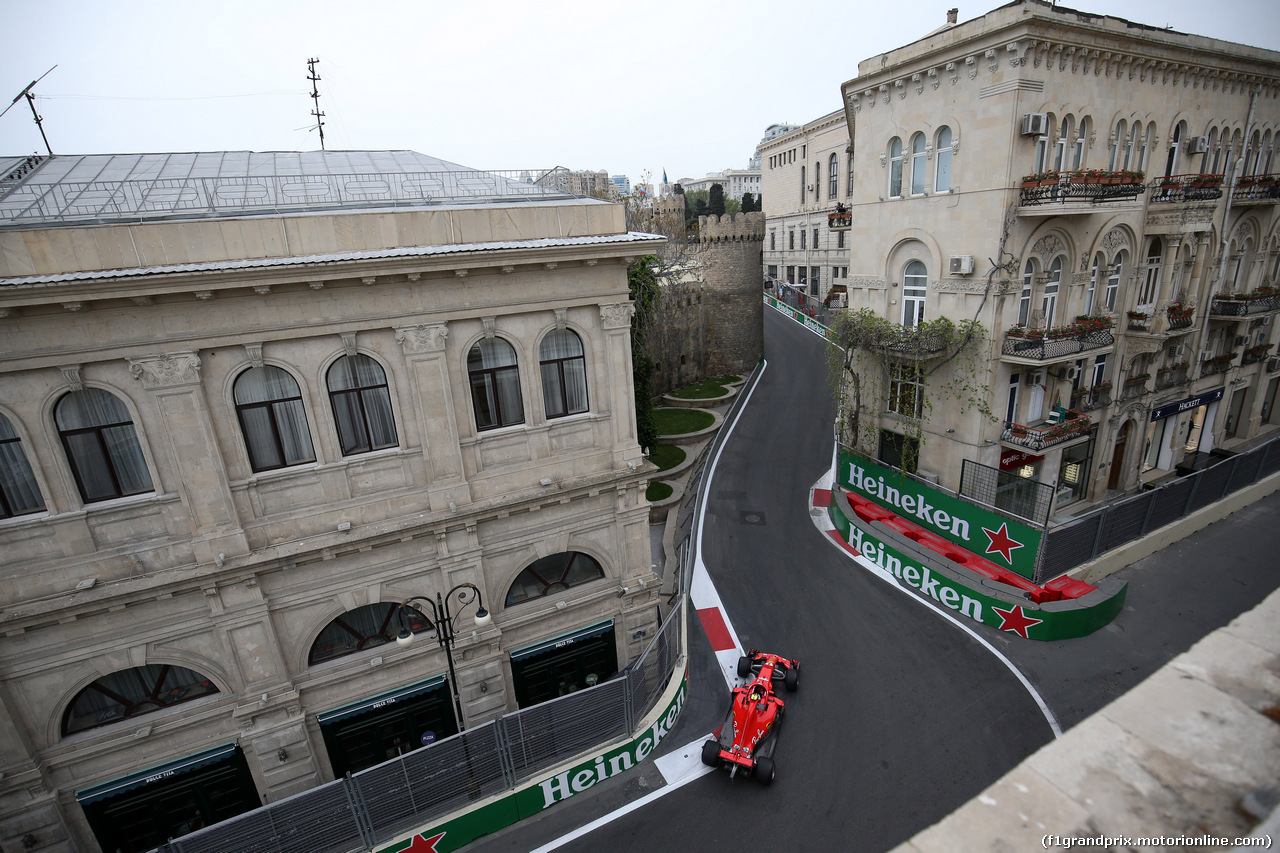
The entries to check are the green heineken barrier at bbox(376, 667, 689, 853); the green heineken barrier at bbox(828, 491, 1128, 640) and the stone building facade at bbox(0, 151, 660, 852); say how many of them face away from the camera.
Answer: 0

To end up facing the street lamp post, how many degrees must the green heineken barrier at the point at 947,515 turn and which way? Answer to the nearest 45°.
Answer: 0° — it already faces it

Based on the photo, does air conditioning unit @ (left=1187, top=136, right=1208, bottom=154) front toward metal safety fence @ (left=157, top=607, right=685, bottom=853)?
no

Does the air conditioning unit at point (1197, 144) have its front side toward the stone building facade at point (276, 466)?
no

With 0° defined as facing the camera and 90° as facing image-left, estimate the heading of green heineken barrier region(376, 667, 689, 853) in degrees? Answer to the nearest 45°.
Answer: approximately 315°

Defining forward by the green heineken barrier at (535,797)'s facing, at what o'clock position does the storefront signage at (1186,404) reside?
The storefront signage is roughly at 10 o'clock from the green heineken barrier.

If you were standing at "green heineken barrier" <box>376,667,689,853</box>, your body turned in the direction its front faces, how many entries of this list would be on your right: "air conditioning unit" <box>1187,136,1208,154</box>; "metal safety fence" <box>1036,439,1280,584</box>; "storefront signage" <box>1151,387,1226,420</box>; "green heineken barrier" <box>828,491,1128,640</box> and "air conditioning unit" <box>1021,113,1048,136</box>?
0

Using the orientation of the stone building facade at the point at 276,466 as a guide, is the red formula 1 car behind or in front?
in front

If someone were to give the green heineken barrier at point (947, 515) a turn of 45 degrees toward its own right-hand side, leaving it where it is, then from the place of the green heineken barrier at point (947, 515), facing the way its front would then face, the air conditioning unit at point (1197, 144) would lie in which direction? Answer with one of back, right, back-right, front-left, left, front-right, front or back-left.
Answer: back-right

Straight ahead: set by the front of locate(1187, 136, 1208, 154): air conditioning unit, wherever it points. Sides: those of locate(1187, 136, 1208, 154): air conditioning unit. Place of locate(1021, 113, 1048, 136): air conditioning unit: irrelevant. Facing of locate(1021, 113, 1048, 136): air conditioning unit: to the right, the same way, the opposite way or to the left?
the same way

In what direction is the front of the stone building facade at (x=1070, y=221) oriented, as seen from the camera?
facing the viewer and to the right of the viewer

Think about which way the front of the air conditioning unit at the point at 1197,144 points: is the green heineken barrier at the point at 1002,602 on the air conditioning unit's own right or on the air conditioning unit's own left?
on the air conditioning unit's own right

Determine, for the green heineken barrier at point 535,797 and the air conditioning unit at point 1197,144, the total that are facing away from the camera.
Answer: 0
